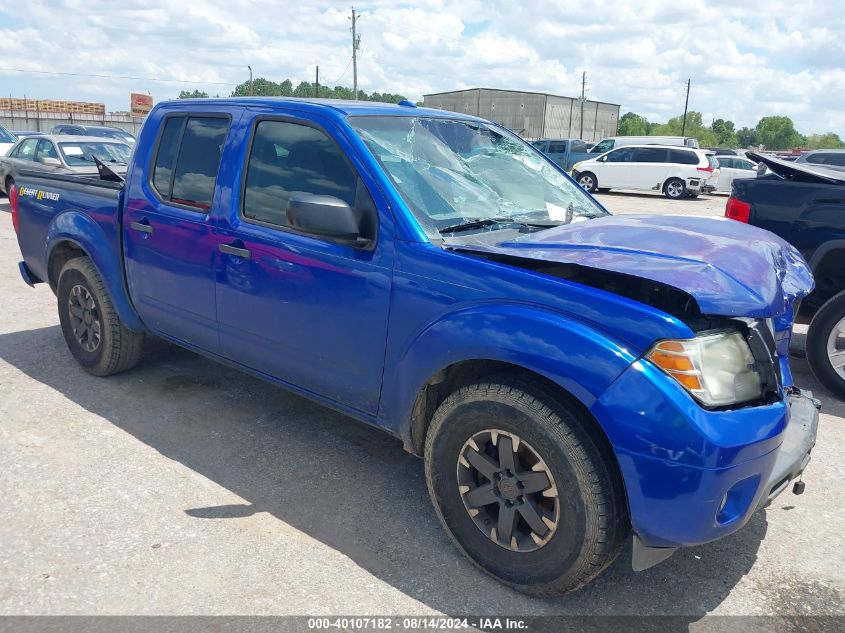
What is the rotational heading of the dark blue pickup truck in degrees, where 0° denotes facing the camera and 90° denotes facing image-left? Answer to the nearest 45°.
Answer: approximately 270°

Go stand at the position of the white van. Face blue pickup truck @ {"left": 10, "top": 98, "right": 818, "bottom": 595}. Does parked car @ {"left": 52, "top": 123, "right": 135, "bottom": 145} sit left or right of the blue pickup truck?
right

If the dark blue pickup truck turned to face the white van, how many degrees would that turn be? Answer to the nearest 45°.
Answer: approximately 90° to its left

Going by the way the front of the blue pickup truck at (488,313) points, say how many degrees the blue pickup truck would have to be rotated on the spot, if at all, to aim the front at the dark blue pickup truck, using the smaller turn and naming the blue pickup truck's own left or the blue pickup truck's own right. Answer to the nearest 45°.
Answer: approximately 90° to the blue pickup truck's own left

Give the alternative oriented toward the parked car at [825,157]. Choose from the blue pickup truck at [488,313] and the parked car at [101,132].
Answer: the parked car at [101,132]

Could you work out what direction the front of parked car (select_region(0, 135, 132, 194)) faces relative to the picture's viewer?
facing the viewer and to the right of the viewer

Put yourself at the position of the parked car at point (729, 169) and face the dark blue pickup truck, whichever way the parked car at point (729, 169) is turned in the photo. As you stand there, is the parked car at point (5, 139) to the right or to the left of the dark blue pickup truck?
right

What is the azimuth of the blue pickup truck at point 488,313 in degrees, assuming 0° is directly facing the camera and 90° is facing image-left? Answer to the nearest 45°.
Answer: approximately 315°
